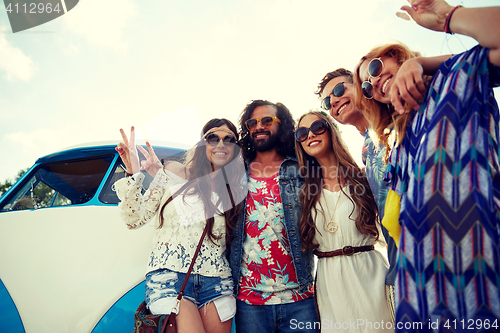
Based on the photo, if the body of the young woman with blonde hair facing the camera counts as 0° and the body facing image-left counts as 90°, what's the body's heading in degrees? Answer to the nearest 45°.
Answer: approximately 45°
